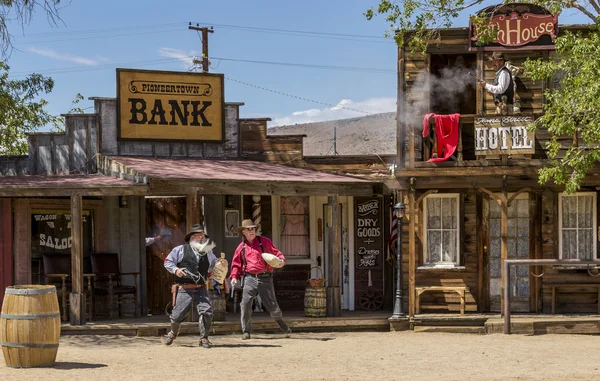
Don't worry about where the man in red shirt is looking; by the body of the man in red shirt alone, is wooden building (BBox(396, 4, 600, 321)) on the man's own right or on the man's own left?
on the man's own left

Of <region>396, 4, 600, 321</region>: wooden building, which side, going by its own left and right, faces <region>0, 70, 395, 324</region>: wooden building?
right

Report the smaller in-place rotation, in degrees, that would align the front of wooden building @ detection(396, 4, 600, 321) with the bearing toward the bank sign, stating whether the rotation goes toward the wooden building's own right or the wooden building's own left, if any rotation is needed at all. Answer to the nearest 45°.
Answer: approximately 90° to the wooden building's own right

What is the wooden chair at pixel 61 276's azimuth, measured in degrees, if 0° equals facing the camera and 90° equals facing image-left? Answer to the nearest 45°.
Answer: approximately 315°

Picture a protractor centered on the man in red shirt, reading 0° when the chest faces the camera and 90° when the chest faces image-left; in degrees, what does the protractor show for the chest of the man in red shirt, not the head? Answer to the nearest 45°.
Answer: approximately 0°

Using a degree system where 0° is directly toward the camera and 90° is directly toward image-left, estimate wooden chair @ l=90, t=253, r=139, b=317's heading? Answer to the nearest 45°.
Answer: approximately 315°

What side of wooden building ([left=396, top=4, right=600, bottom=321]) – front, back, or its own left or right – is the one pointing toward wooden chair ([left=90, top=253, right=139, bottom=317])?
right
